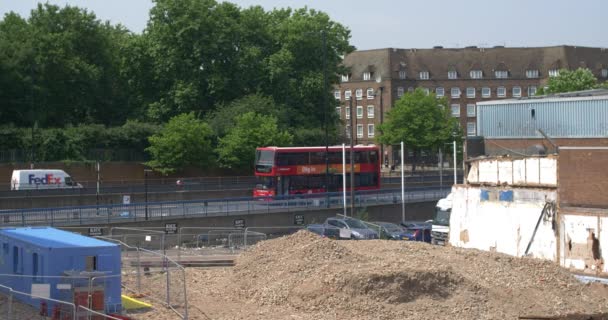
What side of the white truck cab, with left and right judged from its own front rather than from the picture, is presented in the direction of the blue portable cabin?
front

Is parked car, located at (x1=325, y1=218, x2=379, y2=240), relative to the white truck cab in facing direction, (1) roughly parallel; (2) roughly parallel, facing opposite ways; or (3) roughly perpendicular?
roughly perpendicular

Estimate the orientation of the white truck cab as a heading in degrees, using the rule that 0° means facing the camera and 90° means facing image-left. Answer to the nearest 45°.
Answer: approximately 45°

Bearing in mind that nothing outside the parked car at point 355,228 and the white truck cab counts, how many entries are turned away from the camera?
0

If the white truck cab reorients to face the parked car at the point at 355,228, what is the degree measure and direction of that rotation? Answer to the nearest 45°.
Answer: approximately 45° to its right

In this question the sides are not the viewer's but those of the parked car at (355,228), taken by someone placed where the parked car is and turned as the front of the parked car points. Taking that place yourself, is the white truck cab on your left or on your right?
on your left

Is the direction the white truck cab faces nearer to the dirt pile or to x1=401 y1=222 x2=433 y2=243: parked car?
the dirt pile

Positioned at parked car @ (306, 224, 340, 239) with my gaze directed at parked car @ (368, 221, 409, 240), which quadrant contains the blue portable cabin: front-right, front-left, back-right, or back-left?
back-right
